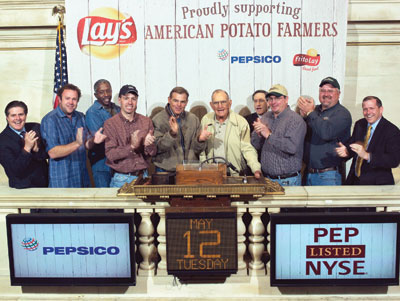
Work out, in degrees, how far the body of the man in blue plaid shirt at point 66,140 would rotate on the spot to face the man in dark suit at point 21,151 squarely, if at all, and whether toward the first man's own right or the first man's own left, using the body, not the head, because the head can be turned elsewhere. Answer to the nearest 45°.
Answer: approximately 135° to the first man's own right

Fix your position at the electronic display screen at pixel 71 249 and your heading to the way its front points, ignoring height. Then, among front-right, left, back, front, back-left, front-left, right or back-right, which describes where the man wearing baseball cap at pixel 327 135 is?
left

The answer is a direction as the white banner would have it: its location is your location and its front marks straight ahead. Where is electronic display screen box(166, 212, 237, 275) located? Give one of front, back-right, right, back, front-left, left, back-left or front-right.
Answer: front

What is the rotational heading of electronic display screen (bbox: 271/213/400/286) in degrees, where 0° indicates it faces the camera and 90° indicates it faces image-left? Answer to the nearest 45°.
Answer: approximately 0°

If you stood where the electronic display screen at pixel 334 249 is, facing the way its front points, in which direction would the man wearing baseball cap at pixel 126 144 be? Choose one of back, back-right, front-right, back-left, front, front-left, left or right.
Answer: right

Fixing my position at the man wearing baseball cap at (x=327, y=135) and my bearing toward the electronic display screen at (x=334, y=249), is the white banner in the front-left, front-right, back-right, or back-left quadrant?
back-right

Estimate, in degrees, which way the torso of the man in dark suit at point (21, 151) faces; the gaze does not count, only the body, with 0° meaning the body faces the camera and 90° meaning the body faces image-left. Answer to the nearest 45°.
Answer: approximately 315°
